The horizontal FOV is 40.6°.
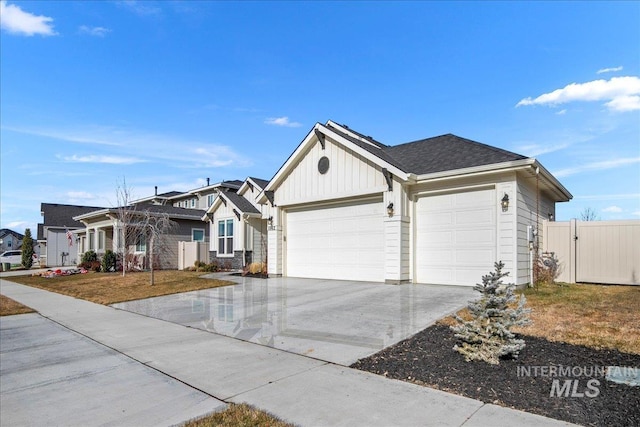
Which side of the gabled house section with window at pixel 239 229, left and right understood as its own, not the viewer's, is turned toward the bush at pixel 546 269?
left

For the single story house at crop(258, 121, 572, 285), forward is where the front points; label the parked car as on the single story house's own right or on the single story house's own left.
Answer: on the single story house's own right

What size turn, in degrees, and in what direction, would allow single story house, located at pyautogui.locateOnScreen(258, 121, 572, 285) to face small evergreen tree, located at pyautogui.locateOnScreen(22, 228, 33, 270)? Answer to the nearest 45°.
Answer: approximately 90° to its right

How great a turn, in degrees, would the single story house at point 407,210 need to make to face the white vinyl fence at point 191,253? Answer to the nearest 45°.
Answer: approximately 90° to its right

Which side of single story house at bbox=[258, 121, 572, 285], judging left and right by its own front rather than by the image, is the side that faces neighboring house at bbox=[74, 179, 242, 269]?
right

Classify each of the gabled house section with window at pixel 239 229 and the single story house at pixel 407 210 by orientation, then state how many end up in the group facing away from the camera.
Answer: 0

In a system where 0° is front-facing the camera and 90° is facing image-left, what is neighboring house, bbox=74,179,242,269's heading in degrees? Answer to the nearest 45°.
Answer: approximately 45°
